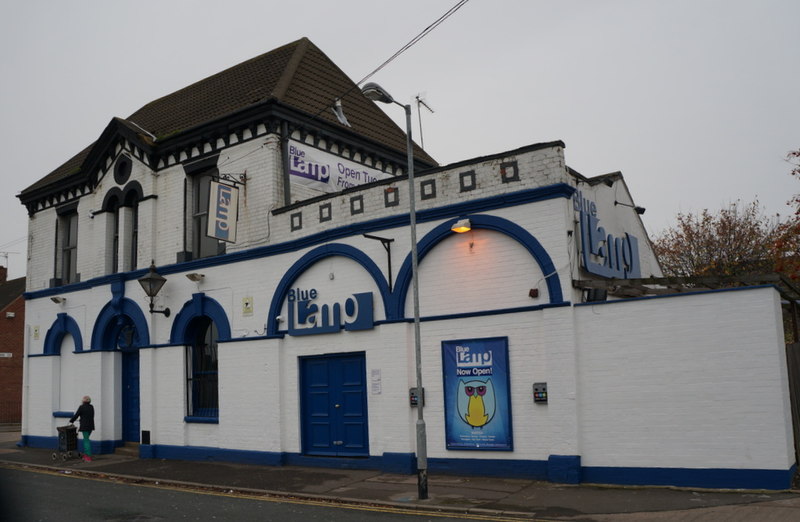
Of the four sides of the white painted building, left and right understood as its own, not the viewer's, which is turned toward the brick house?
right

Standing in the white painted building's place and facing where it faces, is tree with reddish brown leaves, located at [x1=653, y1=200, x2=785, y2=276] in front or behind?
behind

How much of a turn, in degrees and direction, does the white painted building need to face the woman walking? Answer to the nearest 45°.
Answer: approximately 90° to its right

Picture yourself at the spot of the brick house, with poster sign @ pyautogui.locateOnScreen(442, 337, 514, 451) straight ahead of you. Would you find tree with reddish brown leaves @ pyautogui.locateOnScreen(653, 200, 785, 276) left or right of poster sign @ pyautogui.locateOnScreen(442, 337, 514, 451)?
left

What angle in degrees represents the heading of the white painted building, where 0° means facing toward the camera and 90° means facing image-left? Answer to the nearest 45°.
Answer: approximately 45°

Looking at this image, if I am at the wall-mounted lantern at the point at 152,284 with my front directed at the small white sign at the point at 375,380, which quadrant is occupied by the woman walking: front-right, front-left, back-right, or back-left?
back-right
